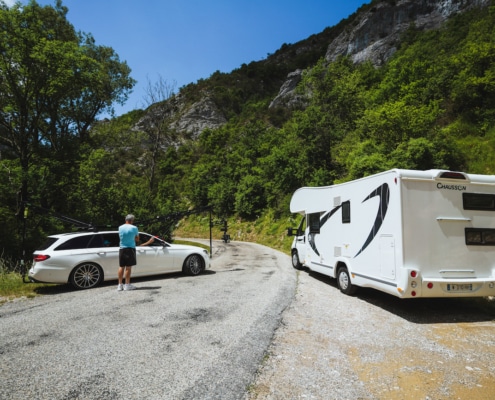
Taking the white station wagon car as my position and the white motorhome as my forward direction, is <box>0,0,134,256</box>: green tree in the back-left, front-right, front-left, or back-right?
back-left

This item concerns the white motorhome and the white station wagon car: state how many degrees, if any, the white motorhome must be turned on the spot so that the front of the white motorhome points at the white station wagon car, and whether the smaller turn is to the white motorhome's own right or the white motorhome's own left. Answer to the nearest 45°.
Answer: approximately 45° to the white motorhome's own left

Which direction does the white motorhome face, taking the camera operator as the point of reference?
facing away from the viewer and to the left of the viewer
